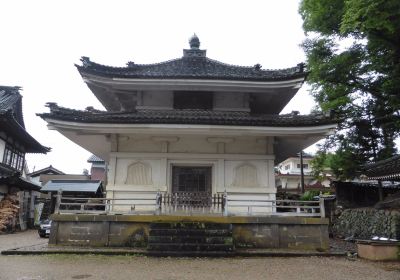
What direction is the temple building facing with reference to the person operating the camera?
facing the viewer

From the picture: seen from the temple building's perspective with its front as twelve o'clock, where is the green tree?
The green tree is roughly at 8 o'clock from the temple building.

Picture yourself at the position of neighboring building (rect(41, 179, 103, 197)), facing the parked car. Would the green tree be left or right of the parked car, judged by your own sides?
left

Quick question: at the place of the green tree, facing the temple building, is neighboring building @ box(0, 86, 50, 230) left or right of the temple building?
right

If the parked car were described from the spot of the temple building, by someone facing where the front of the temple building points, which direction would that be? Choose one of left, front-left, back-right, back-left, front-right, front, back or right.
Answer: back-right

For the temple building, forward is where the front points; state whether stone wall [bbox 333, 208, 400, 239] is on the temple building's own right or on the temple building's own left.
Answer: on the temple building's own left

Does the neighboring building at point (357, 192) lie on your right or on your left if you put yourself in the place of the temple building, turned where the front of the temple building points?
on your left

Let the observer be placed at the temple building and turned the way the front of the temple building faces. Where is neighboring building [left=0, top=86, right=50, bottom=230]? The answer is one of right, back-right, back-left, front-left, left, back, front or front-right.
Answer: back-right

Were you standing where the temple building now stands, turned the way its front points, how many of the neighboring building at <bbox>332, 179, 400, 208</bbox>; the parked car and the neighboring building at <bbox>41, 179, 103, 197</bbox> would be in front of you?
0

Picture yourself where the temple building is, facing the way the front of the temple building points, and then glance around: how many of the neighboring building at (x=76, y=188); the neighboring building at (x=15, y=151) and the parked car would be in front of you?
0

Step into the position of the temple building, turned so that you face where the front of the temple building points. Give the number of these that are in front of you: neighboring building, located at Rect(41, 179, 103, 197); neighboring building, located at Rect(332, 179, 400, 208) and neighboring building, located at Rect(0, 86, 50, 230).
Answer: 0

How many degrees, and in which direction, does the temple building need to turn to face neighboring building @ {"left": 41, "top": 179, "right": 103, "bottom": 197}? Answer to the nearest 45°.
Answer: approximately 135° to its right

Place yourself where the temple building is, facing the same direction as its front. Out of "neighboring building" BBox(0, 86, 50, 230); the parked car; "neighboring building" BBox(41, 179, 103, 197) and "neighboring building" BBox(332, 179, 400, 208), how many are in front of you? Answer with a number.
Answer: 0
